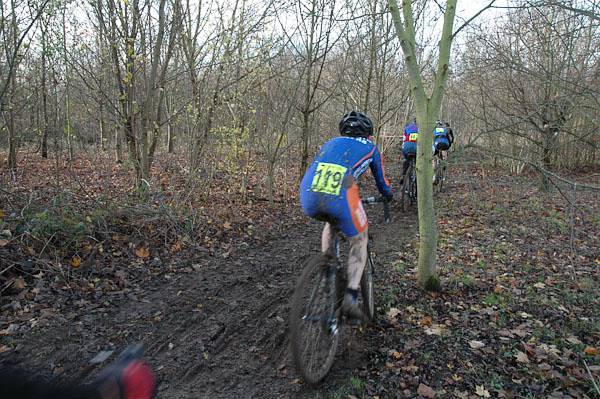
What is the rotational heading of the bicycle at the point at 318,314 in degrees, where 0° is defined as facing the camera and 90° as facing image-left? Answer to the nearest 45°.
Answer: approximately 225°

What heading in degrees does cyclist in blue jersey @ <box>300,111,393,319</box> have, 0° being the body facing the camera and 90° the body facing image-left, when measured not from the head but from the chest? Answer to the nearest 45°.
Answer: approximately 225°

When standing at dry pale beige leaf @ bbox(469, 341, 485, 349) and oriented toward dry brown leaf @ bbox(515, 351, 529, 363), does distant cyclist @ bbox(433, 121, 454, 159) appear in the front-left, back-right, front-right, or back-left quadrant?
back-left

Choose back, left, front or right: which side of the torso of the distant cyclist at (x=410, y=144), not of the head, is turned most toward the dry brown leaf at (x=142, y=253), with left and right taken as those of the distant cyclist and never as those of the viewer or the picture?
back

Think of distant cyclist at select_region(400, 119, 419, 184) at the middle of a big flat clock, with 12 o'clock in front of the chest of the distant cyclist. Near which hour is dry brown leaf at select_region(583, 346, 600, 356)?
The dry brown leaf is roughly at 6 o'clock from the distant cyclist.

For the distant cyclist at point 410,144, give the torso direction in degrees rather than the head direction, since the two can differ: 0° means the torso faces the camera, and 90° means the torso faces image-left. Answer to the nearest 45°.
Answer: approximately 225°

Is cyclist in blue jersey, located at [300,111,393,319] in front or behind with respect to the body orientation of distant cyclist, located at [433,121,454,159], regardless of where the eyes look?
behind

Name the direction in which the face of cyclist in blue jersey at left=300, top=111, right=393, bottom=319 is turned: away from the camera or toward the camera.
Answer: away from the camera

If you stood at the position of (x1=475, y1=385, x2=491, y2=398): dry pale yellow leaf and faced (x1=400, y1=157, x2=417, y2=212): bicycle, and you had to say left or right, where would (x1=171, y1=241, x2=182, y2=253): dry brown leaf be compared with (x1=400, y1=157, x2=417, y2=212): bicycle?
left

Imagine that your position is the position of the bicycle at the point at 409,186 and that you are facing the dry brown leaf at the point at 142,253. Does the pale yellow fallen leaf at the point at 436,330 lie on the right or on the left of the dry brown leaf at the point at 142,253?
left

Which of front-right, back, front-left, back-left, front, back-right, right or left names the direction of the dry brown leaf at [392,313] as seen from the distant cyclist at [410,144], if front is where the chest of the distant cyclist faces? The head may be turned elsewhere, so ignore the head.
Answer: back-right

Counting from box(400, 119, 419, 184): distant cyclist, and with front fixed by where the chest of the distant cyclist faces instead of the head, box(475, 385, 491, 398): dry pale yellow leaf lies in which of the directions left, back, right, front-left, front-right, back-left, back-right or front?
back-right

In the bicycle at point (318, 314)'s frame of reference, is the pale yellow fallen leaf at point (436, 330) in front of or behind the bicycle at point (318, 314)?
in front

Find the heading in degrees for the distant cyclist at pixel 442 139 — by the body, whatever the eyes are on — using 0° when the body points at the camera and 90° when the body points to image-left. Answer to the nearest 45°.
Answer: approximately 180°

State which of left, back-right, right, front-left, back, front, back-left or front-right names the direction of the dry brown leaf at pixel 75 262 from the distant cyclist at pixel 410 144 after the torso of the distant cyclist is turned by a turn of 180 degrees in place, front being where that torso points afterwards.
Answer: front

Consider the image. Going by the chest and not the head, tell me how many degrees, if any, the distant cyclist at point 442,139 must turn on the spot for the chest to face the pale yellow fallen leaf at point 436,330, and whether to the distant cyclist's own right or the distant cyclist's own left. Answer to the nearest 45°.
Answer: approximately 180°

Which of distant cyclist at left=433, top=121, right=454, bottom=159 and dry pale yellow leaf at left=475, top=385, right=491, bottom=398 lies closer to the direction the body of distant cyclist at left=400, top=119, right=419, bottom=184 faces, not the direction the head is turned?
the distant cyclist

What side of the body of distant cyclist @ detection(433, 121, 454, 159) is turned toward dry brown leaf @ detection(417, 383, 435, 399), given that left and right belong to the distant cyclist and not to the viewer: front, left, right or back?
back
